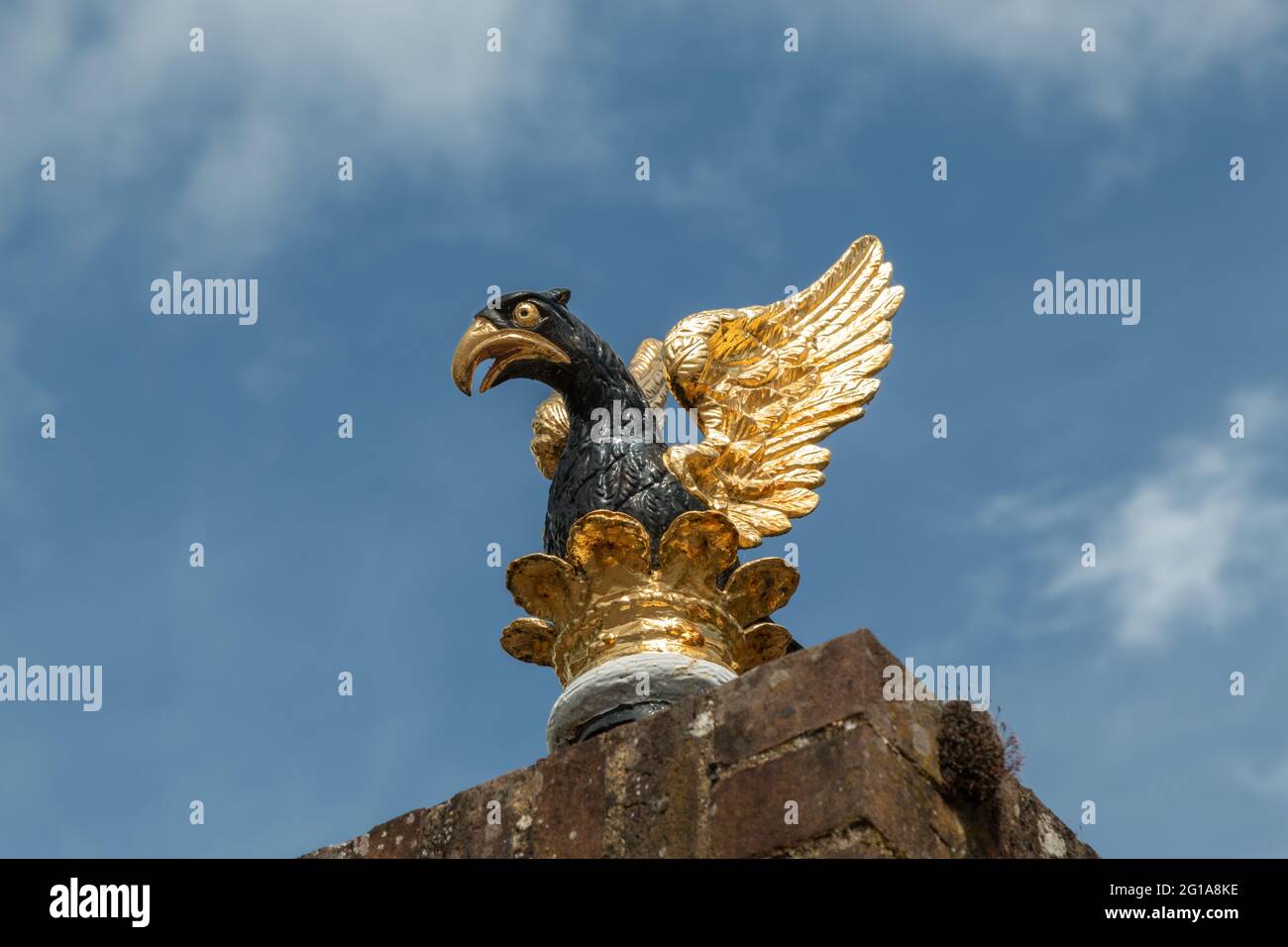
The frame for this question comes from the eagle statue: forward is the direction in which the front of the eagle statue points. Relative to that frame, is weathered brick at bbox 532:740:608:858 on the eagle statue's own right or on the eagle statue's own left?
on the eagle statue's own left

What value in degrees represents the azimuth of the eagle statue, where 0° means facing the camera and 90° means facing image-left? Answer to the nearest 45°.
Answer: approximately 90°

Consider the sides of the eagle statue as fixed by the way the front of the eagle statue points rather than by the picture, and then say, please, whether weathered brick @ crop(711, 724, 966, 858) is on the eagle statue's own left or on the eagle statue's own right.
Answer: on the eagle statue's own left
